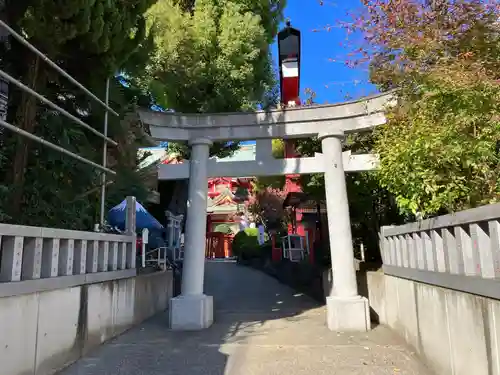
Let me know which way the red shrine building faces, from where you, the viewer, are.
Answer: facing the viewer

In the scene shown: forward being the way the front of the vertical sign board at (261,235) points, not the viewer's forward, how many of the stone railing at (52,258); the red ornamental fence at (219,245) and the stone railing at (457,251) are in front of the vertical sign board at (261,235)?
2

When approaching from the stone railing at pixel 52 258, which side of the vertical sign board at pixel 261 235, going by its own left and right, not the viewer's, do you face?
front

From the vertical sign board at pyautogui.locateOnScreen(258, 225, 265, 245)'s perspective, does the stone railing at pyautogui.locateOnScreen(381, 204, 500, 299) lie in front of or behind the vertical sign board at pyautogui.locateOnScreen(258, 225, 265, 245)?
in front

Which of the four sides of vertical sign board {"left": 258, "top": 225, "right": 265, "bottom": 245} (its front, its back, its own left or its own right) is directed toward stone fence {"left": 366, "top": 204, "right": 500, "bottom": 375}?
front

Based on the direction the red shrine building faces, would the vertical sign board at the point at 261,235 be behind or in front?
in front

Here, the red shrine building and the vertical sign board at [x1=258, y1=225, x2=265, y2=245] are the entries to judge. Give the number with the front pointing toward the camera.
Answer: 2

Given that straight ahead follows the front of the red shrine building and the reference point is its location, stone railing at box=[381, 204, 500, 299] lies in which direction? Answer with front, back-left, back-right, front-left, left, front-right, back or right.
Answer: front

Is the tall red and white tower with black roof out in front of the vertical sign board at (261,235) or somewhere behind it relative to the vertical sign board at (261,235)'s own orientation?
in front

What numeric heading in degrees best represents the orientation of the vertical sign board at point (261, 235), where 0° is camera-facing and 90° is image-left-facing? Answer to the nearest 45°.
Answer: approximately 0°

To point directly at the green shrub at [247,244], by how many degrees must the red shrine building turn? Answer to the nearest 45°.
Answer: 0° — it already faces it

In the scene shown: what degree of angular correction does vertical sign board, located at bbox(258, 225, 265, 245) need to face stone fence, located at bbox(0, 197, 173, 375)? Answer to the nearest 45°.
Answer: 0° — it already faces it
